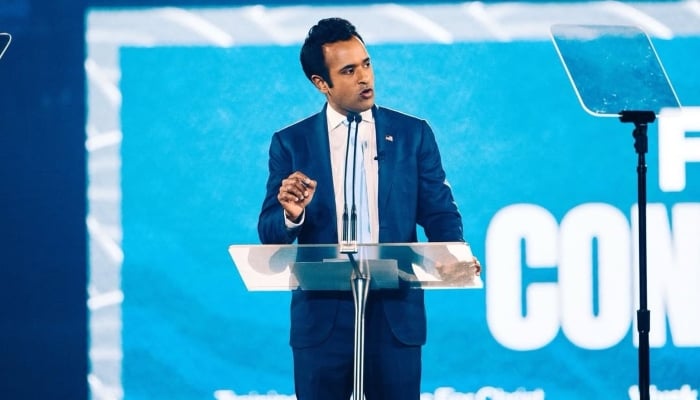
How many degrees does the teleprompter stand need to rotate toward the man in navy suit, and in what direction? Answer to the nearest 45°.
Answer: approximately 45° to its left

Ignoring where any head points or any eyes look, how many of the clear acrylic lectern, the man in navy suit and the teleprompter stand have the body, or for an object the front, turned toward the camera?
2

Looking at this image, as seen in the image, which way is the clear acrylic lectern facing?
toward the camera

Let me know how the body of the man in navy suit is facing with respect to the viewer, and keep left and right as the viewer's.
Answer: facing the viewer

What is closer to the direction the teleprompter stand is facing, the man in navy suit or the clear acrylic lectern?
the man in navy suit

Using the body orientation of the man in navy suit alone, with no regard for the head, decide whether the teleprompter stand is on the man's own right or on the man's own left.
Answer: on the man's own left

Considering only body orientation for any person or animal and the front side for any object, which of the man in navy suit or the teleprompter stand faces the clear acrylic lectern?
the man in navy suit

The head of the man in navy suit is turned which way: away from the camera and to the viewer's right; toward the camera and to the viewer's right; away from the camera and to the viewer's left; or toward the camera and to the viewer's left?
toward the camera and to the viewer's right

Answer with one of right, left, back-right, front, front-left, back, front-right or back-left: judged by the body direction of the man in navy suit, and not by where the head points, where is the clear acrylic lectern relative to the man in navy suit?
front

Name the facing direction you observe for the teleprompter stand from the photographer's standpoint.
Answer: facing away from the viewer and to the left of the viewer
